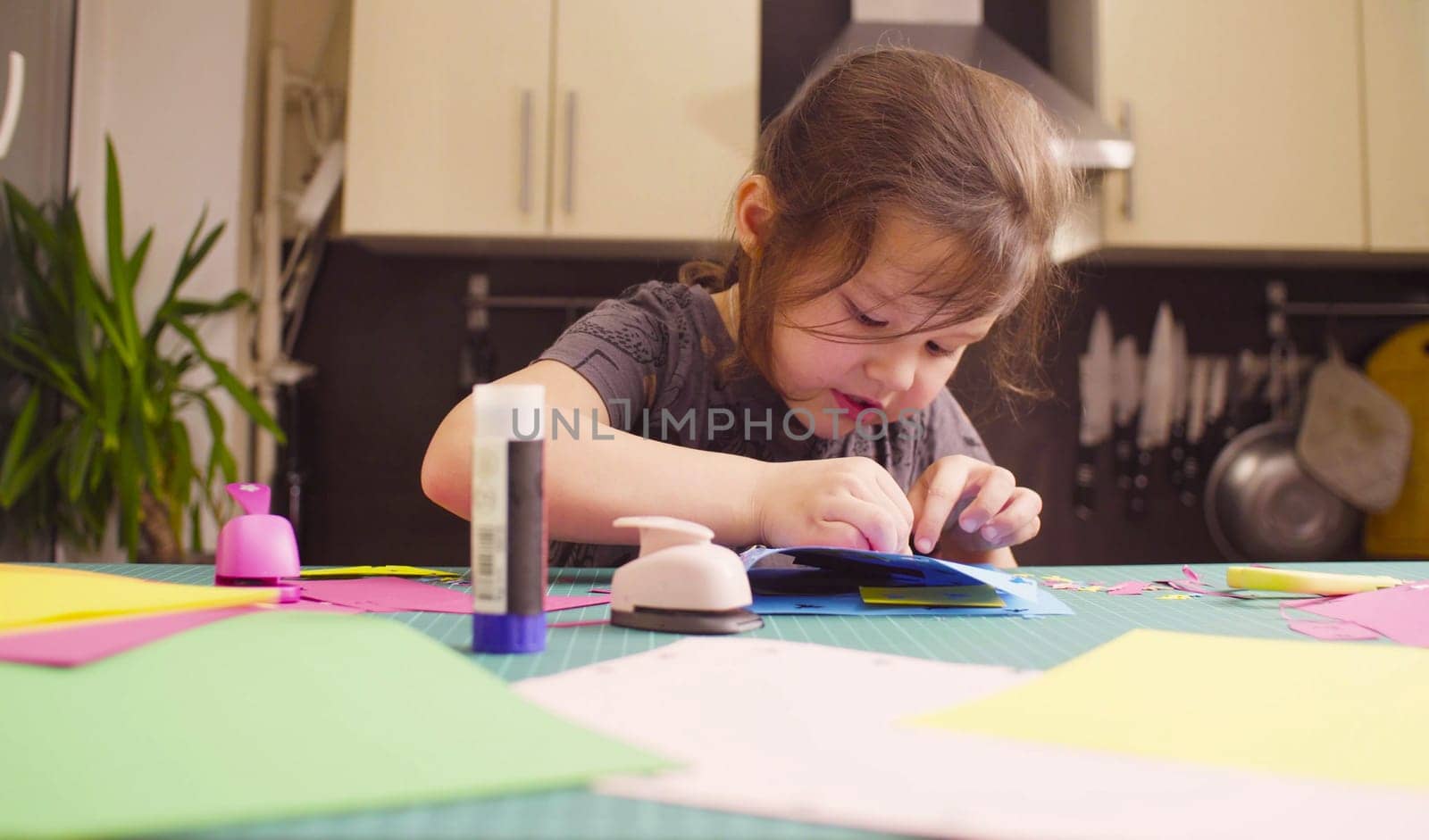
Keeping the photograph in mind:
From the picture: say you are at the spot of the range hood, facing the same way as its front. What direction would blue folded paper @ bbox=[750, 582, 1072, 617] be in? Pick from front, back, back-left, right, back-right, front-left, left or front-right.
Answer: front

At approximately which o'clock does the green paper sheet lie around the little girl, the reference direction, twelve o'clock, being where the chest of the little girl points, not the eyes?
The green paper sheet is roughly at 2 o'clock from the little girl.

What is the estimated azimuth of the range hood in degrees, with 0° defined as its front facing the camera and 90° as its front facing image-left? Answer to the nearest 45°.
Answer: approximately 0°

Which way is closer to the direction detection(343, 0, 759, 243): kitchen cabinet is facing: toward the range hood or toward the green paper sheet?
the green paper sheet

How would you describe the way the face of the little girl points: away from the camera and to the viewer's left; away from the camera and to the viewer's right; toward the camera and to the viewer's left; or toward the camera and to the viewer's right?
toward the camera and to the viewer's right

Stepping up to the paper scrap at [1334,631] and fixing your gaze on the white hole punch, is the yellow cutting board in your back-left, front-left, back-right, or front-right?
back-right

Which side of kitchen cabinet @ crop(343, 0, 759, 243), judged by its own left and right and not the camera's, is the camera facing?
front
